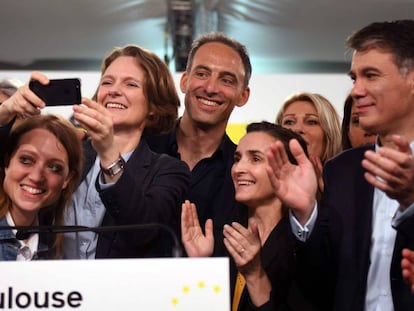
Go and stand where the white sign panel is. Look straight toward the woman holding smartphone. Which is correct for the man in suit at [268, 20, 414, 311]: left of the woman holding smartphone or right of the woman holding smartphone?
right

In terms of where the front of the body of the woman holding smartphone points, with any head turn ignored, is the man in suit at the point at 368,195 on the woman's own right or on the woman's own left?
on the woman's own left

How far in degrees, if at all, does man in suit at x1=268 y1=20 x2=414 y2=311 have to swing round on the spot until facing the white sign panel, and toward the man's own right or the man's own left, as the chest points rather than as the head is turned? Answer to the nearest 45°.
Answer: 0° — they already face it

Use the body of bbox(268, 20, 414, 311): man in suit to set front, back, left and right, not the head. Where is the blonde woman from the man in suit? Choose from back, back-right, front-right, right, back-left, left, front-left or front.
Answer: back-right

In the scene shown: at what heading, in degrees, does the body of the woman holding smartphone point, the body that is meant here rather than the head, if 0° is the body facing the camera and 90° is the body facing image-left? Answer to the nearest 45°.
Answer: approximately 45°

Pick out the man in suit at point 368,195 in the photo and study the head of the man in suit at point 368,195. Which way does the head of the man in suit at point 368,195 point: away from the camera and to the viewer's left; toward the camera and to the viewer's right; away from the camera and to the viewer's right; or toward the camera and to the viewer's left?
toward the camera and to the viewer's left

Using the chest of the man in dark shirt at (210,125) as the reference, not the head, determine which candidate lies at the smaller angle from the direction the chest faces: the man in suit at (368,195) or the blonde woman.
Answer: the man in suit

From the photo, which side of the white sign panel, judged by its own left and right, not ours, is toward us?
front

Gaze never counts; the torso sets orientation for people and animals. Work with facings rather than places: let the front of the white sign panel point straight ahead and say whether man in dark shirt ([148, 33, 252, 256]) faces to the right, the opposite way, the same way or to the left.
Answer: the same way

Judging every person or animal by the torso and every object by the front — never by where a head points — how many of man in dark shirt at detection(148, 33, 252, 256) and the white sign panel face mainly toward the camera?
2

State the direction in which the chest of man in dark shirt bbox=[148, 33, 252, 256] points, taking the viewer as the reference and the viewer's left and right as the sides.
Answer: facing the viewer

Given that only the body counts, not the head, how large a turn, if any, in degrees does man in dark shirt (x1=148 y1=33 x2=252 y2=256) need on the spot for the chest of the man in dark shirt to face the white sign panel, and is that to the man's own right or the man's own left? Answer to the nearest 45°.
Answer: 0° — they already face it

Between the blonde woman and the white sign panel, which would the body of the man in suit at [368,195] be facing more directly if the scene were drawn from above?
the white sign panel

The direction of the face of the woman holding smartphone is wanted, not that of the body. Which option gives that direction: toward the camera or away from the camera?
toward the camera

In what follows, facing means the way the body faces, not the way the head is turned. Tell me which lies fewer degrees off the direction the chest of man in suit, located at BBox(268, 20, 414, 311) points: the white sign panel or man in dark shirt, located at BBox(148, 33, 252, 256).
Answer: the white sign panel

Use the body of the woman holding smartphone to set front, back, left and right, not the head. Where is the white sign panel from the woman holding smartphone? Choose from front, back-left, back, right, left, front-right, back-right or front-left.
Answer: front-left

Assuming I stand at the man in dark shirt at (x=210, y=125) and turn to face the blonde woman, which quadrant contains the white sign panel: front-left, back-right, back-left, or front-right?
back-right
